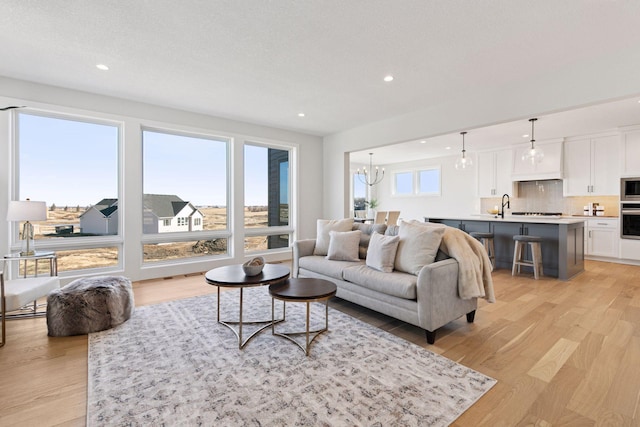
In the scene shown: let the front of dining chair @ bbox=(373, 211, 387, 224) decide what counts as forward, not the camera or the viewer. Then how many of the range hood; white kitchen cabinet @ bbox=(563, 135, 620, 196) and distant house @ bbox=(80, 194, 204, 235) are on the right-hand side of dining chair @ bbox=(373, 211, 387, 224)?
2

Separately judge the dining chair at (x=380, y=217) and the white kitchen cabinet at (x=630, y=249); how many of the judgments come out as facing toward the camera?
1

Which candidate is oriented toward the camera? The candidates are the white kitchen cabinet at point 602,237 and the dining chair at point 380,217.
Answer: the white kitchen cabinet

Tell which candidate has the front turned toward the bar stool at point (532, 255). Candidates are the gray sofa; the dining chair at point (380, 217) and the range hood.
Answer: the range hood

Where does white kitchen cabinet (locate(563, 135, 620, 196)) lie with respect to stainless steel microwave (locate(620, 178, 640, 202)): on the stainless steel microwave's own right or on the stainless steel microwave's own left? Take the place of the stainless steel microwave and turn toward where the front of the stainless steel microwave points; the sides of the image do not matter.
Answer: on the stainless steel microwave's own right

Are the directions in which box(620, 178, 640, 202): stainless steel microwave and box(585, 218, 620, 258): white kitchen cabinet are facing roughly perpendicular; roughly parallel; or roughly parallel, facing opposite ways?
roughly parallel

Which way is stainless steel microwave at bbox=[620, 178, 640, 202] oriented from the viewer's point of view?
toward the camera

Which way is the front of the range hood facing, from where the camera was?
facing the viewer

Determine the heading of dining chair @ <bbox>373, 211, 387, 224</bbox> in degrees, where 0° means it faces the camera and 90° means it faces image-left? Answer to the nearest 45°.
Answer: approximately 180°

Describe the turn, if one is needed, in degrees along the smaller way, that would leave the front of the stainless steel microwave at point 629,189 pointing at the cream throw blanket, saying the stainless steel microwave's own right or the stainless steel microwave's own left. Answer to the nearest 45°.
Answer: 0° — it already faces it

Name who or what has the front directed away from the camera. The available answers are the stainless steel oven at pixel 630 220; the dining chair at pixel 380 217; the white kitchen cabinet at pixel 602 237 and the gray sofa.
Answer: the dining chair

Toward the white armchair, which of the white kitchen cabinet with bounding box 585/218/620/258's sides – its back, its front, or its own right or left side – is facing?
front

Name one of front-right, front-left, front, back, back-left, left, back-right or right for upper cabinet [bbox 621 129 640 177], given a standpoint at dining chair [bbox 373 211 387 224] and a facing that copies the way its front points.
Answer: right

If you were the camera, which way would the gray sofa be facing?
facing the viewer and to the left of the viewer

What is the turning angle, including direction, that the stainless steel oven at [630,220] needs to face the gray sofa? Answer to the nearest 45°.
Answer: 0° — it already faces it

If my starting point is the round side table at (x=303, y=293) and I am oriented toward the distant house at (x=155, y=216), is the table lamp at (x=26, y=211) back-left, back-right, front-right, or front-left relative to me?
front-left

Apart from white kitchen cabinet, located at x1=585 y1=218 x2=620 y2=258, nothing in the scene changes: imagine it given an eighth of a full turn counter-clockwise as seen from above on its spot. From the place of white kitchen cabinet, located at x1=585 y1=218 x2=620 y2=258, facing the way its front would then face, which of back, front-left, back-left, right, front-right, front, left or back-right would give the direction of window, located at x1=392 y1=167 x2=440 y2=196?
back-right

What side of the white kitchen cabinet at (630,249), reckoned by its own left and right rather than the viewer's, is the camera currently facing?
front
